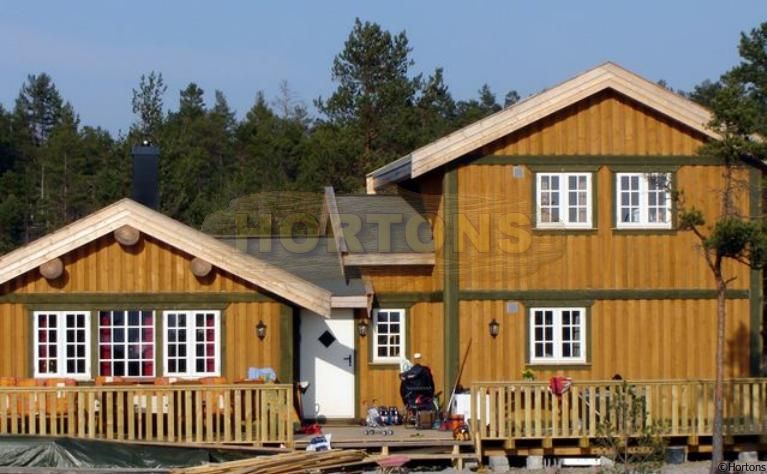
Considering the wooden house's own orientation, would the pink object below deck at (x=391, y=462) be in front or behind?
in front

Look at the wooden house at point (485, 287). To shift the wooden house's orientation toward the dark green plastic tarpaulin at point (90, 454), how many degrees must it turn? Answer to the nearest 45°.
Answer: approximately 45° to its right

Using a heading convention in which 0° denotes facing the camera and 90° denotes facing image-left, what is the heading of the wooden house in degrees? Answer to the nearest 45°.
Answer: approximately 0°
